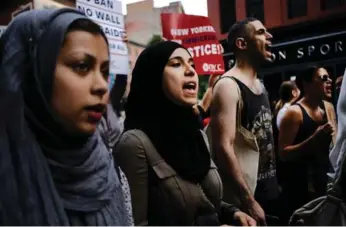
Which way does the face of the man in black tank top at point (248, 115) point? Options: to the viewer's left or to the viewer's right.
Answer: to the viewer's right

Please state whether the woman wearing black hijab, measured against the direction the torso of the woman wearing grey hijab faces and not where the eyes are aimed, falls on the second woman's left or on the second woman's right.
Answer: on the second woman's left

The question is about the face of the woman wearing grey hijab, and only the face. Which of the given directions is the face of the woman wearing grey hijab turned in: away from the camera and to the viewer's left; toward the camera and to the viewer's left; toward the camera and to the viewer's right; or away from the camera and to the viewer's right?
toward the camera and to the viewer's right

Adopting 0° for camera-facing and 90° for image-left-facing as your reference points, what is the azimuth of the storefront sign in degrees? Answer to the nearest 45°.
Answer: approximately 45°

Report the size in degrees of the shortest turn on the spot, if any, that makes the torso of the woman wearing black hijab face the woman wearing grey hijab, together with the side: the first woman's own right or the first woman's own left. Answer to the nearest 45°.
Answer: approximately 45° to the first woman's own right

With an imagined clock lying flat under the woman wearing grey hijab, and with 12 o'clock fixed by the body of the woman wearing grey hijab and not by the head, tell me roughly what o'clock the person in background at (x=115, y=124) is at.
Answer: The person in background is roughly at 8 o'clock from the woman wearing grey hijab.

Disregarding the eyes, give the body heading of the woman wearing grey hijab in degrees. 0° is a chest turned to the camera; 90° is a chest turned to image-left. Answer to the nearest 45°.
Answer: approximately 315°

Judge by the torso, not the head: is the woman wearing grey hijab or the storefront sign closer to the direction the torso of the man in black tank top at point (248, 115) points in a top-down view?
the woman wearing grey hijab

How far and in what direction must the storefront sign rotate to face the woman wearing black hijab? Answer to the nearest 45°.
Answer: approximately 45° to its left

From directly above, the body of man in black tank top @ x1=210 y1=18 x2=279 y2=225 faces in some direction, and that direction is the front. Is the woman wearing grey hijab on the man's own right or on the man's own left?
on the man's own right
